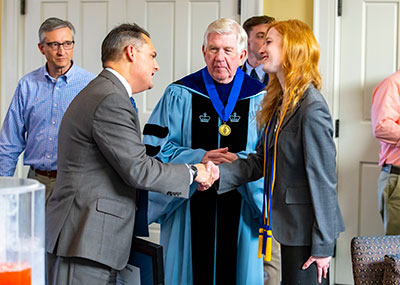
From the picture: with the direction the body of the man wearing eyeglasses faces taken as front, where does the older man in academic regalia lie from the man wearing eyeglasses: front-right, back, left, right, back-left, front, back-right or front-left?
front-left

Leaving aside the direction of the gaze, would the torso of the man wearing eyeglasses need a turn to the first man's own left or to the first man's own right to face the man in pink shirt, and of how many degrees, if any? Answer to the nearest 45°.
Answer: approximately 90° to the first man's own left

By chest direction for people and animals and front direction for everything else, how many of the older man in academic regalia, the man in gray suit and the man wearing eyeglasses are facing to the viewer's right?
1

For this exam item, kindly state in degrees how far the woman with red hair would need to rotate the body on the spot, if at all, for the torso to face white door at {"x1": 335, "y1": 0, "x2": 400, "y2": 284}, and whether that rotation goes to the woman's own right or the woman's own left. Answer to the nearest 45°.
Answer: approximately 90° to the woman's own right

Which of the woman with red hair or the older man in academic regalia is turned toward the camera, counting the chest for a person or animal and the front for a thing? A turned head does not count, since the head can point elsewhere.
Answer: the older man in academic regalia

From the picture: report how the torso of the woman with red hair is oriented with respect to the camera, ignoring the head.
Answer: to the viewer's left

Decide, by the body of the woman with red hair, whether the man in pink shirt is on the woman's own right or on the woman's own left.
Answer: on the woman's own right

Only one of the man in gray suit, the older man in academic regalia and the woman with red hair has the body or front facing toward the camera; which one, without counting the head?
the older man in academic regalia

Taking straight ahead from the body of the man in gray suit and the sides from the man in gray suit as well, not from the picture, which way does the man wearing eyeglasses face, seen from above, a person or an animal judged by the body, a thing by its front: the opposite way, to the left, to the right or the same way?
to the right

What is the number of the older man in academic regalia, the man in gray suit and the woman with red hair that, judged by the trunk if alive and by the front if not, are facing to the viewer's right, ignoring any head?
1

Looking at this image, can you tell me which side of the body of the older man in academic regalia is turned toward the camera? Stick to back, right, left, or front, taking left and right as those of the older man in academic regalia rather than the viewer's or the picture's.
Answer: front

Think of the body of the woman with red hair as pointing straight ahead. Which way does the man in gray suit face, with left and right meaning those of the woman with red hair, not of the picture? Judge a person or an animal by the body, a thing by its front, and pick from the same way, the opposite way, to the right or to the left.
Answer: the opposite way

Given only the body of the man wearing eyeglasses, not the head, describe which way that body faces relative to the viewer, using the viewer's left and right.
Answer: facing the viewer

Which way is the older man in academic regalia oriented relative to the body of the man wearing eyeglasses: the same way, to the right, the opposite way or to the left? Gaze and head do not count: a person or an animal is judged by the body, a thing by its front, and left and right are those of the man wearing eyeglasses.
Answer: the same way

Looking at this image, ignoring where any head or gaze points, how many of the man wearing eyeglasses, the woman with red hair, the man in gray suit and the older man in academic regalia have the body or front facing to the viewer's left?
1

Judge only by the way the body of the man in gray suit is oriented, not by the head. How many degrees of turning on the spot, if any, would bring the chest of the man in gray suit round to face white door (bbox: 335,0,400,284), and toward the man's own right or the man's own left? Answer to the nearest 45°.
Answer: approximately 45° to the man's own left

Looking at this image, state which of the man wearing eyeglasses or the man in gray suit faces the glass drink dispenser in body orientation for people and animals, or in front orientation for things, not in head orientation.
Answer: the man wearing eyeglasses

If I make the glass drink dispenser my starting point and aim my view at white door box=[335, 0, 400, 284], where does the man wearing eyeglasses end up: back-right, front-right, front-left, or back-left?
front-left

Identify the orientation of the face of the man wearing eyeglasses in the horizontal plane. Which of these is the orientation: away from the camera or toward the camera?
toward the camera

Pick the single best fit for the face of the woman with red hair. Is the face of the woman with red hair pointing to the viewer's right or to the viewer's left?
to the viewer's left

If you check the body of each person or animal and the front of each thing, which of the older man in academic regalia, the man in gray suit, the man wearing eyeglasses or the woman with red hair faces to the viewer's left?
the woman with red hair
